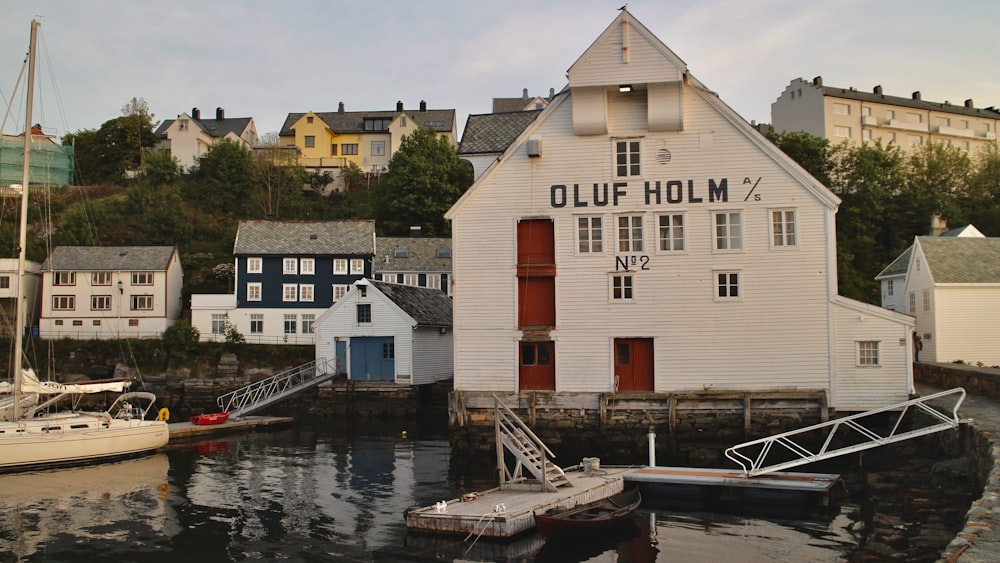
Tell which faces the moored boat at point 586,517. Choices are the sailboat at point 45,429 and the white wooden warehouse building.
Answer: the white wooden warehouse building

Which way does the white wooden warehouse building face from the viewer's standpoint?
toward the camera

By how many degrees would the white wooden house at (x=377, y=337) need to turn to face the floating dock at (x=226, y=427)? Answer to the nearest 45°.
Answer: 0° — it already faces it

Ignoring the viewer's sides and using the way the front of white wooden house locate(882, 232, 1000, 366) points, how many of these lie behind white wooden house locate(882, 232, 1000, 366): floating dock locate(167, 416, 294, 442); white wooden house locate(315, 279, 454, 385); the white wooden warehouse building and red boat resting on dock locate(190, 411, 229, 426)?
0

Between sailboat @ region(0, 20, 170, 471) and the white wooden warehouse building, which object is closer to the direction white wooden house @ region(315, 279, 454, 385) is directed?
the sailboat

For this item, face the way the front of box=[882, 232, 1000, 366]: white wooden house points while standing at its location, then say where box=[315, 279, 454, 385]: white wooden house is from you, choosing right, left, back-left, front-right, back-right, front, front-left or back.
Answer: front

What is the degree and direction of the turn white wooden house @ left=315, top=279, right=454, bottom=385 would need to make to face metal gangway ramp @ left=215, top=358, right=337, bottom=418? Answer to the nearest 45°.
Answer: approximately 45° to its right

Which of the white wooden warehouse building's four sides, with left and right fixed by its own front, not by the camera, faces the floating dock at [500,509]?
front

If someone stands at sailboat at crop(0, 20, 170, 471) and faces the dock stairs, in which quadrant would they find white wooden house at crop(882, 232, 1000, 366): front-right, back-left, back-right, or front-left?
front-left

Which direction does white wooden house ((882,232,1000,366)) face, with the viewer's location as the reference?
facing to the left of the viewer

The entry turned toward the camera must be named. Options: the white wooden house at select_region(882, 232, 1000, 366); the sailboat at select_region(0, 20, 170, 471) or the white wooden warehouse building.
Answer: the white wooden warehouse building

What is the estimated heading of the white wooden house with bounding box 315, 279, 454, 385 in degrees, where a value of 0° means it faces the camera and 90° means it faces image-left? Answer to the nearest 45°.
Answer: approximately 45°

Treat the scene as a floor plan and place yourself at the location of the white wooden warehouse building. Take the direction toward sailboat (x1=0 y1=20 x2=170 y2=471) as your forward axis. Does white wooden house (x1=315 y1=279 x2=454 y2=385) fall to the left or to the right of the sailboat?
right
